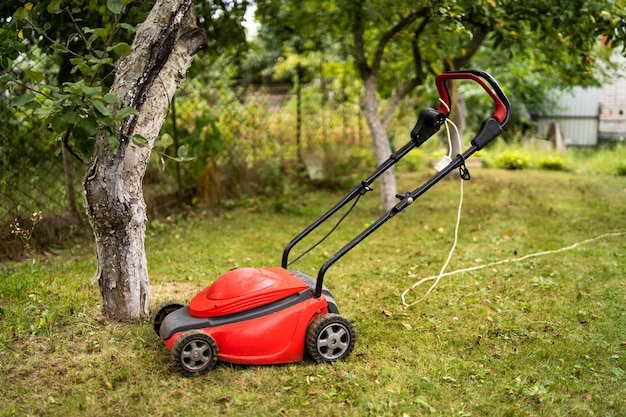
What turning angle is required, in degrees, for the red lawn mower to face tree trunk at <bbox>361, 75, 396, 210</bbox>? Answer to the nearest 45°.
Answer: approximately 90° to its right

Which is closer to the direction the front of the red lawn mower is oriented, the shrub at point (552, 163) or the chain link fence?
the chain link fence

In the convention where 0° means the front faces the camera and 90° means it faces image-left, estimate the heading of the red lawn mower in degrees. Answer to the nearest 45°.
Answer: approximately 90°

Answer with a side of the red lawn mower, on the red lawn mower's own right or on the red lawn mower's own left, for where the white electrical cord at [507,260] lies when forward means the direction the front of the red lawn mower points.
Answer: on the red lawn mower's own right

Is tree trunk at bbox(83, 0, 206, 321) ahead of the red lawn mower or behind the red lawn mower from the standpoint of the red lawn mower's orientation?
ahead

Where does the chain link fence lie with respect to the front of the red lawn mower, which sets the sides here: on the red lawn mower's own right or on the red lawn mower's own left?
on the red lawn mower's own right

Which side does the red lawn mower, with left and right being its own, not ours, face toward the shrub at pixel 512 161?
right

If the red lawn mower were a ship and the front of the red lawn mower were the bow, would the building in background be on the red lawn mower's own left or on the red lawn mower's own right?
on the red lawn mower's own right
